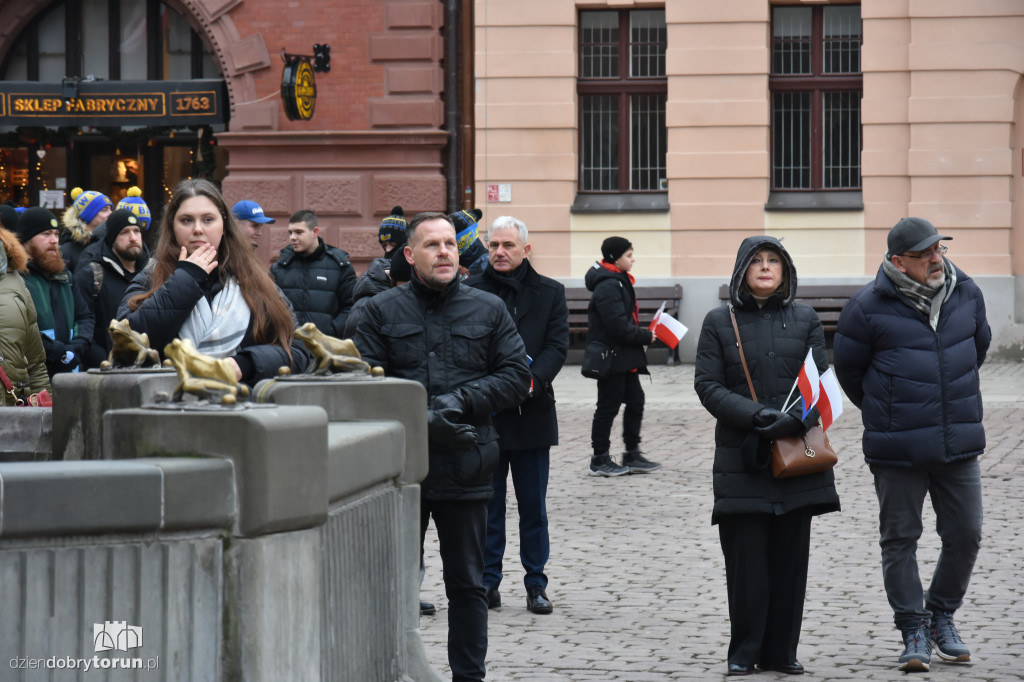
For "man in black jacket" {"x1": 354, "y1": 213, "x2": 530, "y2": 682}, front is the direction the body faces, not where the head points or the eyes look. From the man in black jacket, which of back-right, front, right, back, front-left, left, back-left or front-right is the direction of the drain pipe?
back

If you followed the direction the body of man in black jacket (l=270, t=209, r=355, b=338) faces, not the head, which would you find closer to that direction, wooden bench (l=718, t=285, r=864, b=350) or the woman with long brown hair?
the woman with long brown hair

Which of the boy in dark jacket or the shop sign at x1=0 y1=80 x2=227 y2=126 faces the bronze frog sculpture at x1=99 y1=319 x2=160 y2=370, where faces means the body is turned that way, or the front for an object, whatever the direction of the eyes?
the shop sign

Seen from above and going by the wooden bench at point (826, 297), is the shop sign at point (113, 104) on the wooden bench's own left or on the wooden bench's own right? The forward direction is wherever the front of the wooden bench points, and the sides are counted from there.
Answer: on the wooden bench's own right

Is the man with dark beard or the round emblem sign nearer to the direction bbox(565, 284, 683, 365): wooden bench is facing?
the man with dark beard

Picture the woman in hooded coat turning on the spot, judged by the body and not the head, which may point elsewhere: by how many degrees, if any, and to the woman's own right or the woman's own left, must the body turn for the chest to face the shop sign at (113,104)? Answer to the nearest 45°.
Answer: approximately 135° to the woman's own right

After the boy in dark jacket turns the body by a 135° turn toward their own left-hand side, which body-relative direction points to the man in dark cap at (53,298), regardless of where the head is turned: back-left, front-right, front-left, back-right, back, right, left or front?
left

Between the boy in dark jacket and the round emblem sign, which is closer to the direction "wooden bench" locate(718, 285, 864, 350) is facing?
the boy in dark jacket
